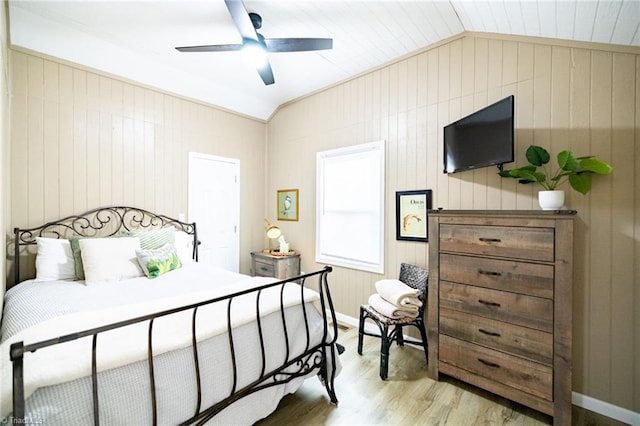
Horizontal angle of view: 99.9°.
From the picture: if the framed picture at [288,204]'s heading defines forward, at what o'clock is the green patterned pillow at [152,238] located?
The green patterned pillow is roughly at 12 o'clock from the framed picture.

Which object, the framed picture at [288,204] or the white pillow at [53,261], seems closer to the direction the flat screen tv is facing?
the white pillow

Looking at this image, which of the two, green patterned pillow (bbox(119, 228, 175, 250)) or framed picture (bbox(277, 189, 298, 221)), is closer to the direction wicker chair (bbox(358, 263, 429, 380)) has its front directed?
the green patterned pillow

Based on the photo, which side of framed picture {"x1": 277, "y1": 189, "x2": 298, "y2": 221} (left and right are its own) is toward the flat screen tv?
left

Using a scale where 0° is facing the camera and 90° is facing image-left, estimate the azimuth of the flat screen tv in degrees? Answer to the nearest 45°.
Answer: approximately 45°
